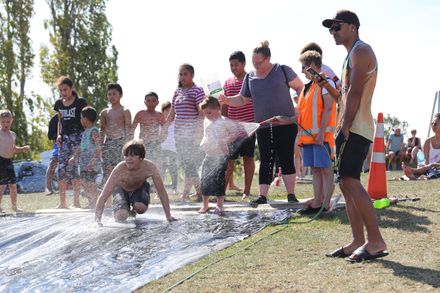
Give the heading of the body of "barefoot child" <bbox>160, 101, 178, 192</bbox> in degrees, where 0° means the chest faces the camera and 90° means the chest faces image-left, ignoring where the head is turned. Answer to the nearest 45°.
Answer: approximately 45°

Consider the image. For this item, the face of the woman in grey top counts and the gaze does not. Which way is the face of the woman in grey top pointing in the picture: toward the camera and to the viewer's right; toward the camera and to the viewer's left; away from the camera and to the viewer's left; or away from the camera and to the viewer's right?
toward the camera and to the viewer's left

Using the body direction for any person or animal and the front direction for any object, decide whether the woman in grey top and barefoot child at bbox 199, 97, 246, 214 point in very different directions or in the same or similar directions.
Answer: same or similar directions

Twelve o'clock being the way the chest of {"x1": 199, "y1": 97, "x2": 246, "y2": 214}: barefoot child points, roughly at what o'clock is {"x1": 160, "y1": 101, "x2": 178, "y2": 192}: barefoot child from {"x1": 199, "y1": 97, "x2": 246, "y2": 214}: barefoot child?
{"x1": 160, "y1": 101, "x2": 178, "y2": 192}: barefoot child is roughly at 4 o'clock from {"x1": 199, "y1": 97, "x2": 246, "y2": 214}: barefoot child.

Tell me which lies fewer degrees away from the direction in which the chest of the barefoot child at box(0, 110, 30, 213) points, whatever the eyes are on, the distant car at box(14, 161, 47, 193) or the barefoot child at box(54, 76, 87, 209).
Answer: the barefoot child

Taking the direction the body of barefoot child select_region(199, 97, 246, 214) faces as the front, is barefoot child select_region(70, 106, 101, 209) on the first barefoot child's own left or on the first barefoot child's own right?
on the first barefoot child's own right

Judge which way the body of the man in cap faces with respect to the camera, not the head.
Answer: to the viewer's left

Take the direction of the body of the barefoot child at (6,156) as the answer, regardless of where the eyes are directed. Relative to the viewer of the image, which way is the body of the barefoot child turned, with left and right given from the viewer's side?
facing the viewer

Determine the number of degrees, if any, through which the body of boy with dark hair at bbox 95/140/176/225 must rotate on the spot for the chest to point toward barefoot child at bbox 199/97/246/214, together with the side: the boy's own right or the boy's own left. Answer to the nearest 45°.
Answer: approximately 90° to the boy's own left

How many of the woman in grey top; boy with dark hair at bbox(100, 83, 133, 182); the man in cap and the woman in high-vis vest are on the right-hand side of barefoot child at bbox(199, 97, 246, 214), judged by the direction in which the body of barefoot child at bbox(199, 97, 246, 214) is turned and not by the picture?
1

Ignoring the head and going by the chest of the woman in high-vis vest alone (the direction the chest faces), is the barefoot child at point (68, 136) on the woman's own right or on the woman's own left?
on the woman's own right

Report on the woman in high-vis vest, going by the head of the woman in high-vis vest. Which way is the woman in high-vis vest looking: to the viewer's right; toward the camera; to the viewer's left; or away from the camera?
to the viewer's left
